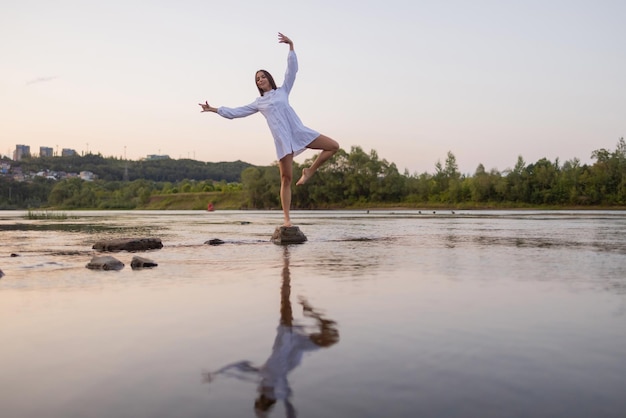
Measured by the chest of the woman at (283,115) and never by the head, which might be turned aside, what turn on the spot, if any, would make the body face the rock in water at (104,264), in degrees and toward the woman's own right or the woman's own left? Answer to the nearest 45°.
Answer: approximately 45° to the woman's own right

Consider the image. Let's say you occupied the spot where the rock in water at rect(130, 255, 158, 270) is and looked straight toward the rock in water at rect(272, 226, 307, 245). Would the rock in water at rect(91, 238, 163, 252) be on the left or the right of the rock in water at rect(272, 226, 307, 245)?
left

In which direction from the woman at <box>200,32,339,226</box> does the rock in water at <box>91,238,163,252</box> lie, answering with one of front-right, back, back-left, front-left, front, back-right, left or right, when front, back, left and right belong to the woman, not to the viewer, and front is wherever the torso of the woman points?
right

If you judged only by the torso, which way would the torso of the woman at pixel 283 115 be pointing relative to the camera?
toward the camera

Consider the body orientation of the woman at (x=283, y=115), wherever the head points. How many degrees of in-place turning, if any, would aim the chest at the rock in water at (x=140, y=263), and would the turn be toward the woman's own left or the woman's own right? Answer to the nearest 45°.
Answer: approximately 45° to the woman's own right

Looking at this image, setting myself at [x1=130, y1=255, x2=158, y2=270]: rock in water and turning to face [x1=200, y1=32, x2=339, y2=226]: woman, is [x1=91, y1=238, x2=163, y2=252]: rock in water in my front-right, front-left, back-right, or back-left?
front-left
